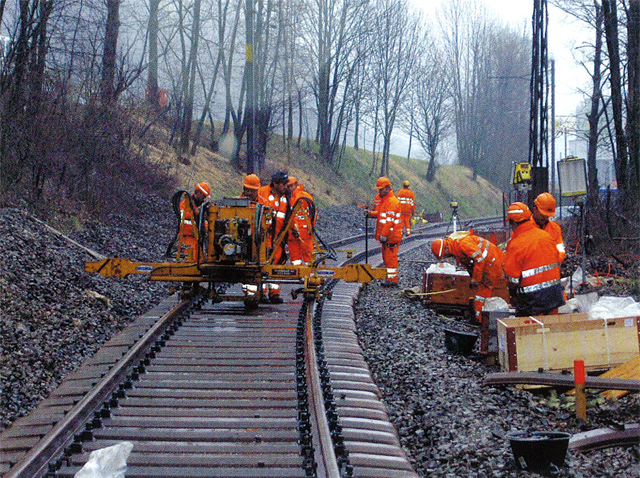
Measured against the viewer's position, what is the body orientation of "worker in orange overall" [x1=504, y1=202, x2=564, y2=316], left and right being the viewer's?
facing away from the viewer and to the left of the viewer

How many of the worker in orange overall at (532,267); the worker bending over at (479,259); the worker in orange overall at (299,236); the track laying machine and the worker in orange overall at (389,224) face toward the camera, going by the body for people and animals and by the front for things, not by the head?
1

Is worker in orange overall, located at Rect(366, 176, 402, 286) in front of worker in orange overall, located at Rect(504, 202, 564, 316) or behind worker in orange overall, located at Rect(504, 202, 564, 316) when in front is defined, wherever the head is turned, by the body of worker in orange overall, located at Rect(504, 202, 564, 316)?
in front

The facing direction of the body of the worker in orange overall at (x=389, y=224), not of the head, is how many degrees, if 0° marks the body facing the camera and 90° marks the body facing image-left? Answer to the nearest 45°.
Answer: approximately 90°

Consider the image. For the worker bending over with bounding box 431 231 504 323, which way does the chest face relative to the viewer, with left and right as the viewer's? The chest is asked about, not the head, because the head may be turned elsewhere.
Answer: facing to the left of the viewer

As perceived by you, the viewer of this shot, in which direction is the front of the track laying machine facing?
facing the viewer

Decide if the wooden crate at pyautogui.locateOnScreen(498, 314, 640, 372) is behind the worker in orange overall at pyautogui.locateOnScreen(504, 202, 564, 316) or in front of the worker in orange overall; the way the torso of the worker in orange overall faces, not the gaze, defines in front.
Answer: behind

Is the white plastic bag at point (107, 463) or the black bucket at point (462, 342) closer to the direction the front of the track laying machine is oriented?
the white plastic bag

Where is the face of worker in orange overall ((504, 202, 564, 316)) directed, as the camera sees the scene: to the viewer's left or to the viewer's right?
to the viewer's left

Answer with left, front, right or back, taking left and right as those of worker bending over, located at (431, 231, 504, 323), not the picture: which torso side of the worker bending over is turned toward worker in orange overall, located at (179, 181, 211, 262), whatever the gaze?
front

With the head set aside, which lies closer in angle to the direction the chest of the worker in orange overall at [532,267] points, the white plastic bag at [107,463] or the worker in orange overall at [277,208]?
the worker in orange overall

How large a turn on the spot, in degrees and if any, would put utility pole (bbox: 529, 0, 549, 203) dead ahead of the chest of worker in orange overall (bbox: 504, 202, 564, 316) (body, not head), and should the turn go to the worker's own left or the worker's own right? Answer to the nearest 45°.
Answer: approximately 45° to the worker's own right
